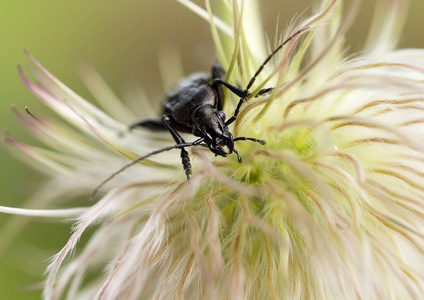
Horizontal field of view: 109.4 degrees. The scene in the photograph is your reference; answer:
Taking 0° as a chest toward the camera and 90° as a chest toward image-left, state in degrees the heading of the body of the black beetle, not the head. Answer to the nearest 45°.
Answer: approximately 315°
